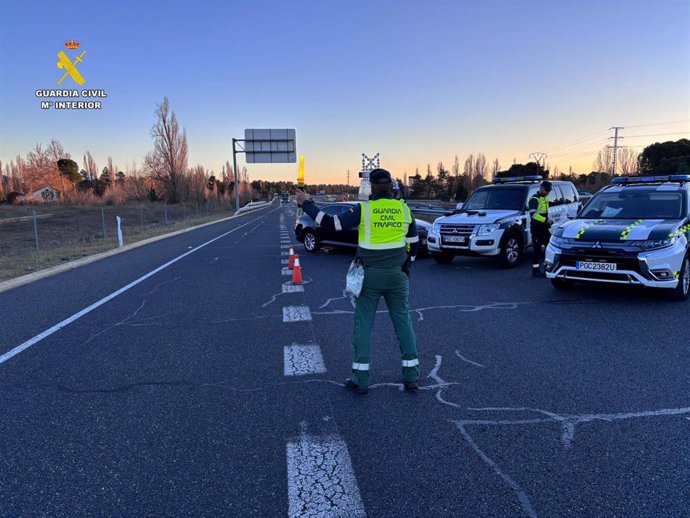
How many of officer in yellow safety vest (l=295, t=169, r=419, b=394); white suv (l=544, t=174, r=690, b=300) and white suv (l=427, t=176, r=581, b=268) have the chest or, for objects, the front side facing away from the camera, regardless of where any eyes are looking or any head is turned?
1

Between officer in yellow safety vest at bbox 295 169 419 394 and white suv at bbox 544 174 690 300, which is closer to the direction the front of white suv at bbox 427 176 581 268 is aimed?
the officer in yellow safety vest

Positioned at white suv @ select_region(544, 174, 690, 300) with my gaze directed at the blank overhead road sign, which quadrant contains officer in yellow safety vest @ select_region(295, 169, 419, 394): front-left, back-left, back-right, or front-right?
back-left

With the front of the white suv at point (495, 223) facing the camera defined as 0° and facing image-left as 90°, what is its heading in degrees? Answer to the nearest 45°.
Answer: approximately 45°

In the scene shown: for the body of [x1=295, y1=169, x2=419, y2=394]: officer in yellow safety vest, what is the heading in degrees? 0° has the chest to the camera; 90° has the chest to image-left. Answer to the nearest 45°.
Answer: approximately 180°

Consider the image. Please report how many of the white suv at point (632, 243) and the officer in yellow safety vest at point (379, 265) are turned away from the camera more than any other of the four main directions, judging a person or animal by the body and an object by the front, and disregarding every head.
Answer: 1

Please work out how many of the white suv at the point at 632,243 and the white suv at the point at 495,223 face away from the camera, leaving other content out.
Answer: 0

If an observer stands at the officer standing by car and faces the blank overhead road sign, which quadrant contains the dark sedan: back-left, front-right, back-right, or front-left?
front-left

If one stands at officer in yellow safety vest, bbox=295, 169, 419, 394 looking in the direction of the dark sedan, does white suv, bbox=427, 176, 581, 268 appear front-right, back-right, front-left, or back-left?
front-right

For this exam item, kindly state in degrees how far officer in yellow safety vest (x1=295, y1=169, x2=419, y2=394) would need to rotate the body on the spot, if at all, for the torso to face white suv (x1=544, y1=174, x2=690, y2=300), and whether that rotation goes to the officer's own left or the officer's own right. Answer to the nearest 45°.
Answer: approximately 45° to the officer's own right

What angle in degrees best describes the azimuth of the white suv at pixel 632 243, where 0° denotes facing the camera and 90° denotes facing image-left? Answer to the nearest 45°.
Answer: approximately 45°

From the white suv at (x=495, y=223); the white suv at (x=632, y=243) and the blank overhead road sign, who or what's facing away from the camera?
the blank overhead road sign

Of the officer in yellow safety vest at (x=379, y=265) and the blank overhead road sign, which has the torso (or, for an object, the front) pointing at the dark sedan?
the officer in yellow safety vest

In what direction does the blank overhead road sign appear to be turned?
away from the camera

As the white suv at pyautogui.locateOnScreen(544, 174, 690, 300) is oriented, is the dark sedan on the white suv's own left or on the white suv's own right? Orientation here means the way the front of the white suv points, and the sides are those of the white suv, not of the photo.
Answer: on the white suv's own right
